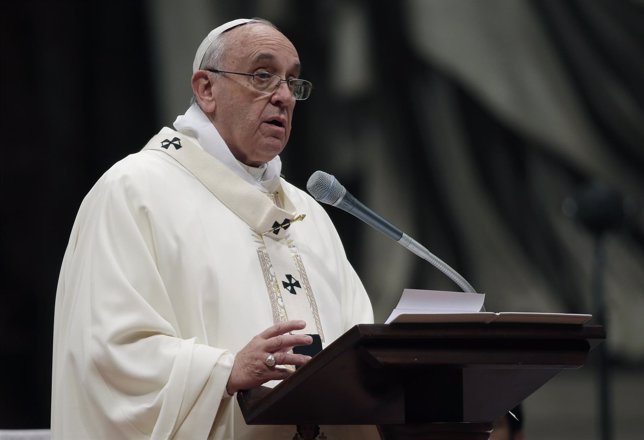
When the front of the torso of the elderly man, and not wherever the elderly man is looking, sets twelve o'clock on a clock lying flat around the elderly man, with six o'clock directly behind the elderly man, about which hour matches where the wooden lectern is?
The wooden lectern is roughly at 12 o'clock from the elderly man.

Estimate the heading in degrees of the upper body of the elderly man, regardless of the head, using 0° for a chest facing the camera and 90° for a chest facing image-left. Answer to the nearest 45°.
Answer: approximately 315°

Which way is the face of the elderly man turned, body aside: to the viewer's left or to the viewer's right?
to the viewer's right

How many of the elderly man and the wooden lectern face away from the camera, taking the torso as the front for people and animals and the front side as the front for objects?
0
